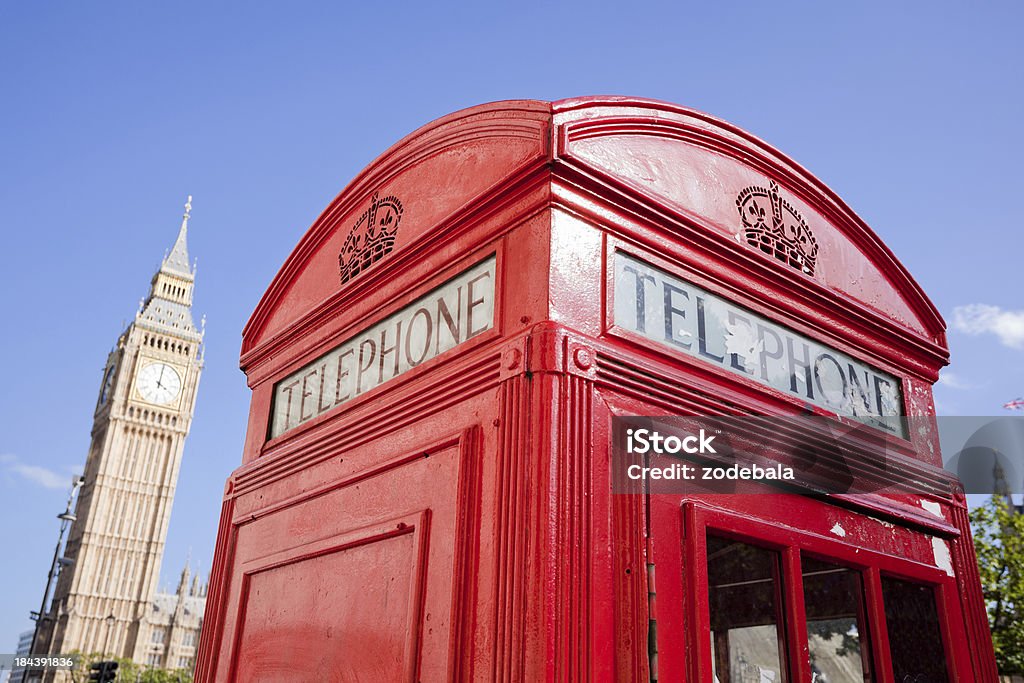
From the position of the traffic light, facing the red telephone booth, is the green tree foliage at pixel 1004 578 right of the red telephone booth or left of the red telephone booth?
left

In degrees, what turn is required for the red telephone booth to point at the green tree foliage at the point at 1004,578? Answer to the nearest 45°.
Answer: approximately 90° to its left

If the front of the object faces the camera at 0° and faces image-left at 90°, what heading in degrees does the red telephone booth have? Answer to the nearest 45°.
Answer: approximately 315°

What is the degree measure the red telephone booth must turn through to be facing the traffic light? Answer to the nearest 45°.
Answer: approximately 180°
